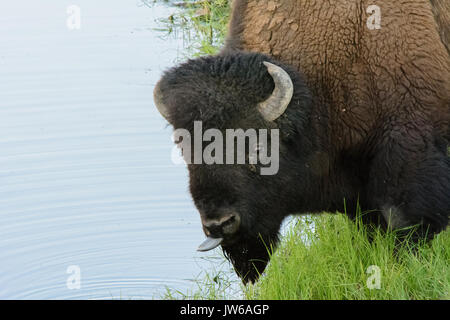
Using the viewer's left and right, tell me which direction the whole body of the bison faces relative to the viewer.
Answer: facing the viewer and to the left of the viewer
